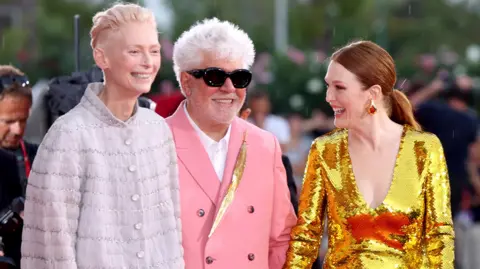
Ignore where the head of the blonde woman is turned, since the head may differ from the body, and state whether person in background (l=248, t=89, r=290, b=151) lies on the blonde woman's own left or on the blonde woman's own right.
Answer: on the blonde woman's own left

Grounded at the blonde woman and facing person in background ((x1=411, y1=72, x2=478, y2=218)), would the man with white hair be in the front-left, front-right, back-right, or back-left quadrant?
front-right

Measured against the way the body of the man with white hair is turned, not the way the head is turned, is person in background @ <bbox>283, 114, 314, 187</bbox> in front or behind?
behind

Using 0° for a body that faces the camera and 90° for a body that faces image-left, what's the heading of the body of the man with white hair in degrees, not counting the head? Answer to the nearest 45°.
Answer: approximately 0°

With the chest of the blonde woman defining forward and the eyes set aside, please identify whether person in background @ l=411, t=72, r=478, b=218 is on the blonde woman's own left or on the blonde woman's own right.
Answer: on the blonde woman's own left

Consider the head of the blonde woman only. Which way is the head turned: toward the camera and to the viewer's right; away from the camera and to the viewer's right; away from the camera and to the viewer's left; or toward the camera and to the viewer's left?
toward the camera and to the viewer's right

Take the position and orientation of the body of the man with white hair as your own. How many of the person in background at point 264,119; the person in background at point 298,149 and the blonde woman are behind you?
2
